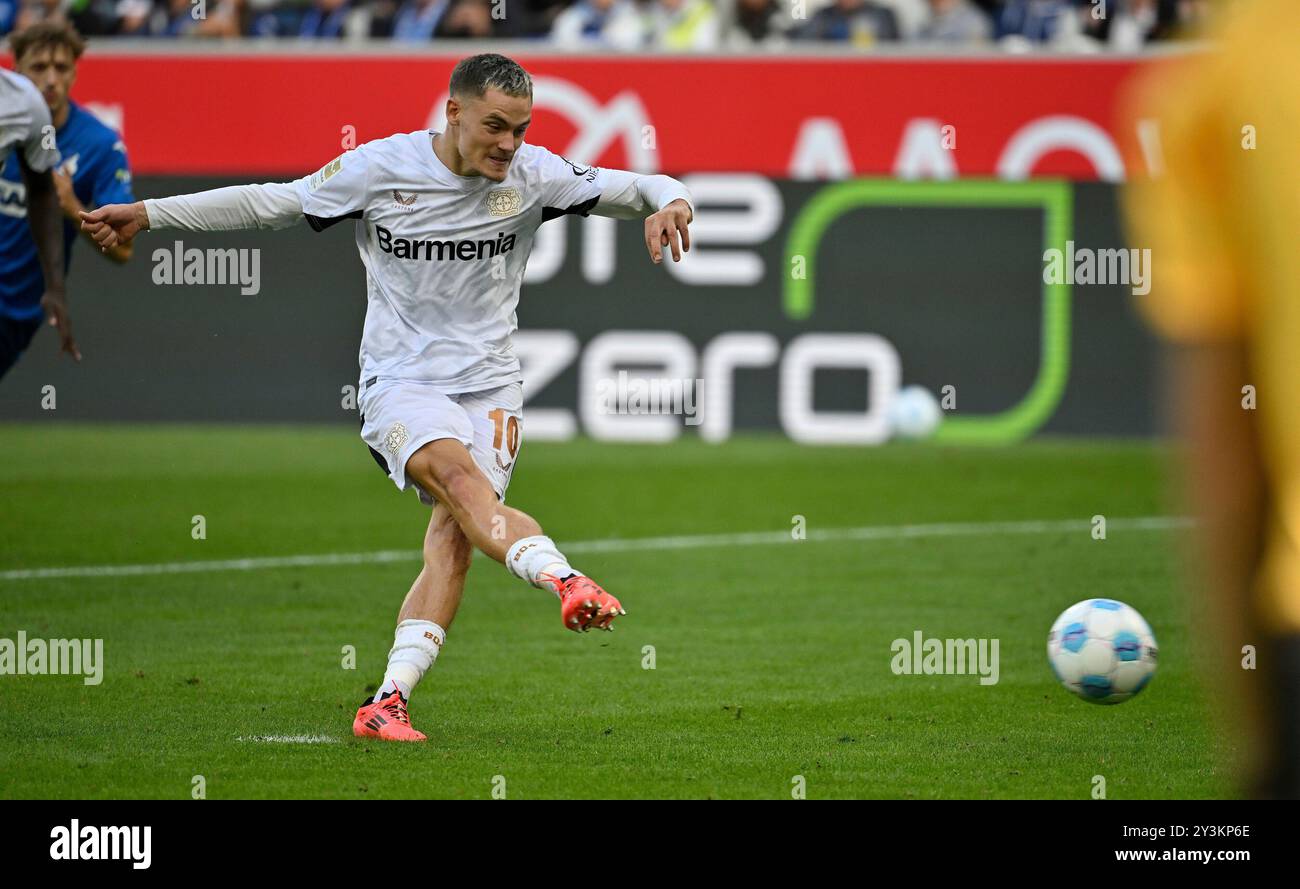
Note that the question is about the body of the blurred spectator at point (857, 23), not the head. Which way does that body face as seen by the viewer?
toward the camera

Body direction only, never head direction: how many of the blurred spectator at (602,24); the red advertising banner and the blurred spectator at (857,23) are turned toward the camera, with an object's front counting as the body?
3

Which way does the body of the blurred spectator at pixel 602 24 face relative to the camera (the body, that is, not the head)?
toward the camera

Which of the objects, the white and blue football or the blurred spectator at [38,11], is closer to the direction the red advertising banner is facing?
the white and blue football

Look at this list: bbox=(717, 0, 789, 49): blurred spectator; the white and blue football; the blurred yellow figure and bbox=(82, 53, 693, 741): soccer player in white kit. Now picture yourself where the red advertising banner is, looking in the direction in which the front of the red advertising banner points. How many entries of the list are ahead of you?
3

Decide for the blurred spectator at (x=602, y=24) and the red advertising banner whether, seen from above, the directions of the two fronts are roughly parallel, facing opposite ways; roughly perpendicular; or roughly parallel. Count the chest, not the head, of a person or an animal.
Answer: roughly parallel

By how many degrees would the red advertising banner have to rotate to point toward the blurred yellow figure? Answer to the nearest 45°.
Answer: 0° — it already faces them

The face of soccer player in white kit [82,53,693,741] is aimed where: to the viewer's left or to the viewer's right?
to the viewer's right

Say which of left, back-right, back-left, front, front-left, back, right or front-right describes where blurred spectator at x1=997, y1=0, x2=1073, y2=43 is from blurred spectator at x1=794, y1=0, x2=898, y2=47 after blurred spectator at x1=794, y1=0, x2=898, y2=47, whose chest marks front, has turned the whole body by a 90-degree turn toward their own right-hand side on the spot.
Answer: back

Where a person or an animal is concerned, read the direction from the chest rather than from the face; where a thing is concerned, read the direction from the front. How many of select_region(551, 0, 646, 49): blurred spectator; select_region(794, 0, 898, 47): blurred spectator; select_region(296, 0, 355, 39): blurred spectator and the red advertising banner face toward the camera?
4

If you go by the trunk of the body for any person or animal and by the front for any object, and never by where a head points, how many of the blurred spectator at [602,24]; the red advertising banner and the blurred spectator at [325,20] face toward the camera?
3

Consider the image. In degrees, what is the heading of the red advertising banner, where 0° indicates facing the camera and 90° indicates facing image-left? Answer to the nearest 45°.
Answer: approximately 0°

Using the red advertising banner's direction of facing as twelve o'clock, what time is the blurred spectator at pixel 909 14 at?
The blurred spectator is roughly at 8 o'clock from the red advertising banner.

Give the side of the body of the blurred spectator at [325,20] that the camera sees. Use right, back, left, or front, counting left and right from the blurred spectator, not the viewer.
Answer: front
